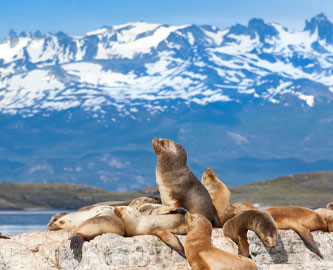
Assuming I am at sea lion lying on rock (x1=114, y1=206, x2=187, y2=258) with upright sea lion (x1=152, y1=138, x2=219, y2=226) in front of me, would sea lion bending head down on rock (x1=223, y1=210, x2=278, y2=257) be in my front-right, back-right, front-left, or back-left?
front-right

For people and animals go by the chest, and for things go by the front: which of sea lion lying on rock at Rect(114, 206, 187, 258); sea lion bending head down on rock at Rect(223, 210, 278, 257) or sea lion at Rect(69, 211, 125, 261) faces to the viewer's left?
sea lion lying on rock at Rect(114, 206, 187, 258)

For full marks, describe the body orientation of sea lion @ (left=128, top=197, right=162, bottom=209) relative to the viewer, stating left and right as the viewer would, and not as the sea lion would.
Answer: facing to the left of the viewer

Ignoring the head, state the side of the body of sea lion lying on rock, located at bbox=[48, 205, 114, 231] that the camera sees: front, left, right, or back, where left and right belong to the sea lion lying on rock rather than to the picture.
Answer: left

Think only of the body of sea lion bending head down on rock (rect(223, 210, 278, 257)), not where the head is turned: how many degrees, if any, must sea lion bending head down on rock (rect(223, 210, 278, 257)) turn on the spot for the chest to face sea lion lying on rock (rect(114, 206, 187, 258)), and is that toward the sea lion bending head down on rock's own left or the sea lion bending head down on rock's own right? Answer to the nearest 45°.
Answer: approximately 135° to the sea lion bending head down on rock's own right

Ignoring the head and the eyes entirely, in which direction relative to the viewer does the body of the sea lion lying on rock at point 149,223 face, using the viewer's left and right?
facing to the left of the viewer

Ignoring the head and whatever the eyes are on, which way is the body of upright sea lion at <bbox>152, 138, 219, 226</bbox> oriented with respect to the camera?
to the viewer's left

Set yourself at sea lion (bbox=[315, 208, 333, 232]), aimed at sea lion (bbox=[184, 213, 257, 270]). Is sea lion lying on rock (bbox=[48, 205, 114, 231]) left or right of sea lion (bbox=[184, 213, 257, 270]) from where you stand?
right

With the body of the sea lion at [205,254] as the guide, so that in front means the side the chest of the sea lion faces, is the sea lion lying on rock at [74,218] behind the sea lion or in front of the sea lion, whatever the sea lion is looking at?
in front

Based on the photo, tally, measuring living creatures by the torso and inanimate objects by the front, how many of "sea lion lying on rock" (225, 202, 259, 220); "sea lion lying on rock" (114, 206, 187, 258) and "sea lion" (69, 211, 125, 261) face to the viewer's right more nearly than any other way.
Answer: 1

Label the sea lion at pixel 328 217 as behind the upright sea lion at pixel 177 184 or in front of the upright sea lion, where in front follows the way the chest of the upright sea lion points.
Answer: behind

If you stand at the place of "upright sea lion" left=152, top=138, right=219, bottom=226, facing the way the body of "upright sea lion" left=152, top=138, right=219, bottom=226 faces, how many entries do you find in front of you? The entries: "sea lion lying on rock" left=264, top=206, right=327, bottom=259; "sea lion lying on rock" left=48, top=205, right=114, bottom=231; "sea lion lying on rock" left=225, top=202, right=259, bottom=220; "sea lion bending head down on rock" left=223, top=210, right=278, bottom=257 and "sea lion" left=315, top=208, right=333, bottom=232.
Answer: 1
